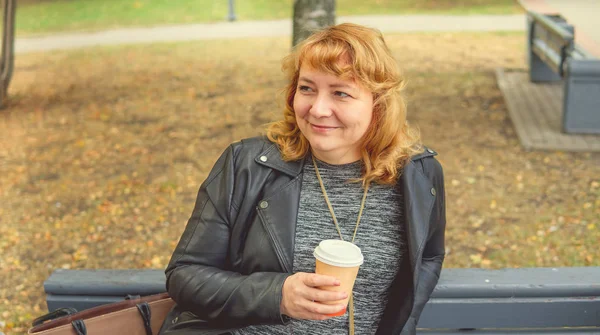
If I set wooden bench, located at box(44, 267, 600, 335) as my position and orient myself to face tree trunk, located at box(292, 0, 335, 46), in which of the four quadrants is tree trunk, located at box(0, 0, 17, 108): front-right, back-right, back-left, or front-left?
front-left

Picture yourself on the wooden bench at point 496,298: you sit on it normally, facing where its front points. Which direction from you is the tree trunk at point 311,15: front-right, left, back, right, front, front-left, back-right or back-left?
back

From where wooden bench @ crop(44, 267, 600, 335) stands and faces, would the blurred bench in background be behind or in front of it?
behind

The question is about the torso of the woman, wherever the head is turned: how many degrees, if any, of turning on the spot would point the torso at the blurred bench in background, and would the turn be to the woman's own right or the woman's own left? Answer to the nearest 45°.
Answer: approximately 135° to the woman's own left

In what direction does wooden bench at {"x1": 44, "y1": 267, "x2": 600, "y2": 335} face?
toward the camera

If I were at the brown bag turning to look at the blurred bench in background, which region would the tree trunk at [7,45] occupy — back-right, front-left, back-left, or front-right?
front-left

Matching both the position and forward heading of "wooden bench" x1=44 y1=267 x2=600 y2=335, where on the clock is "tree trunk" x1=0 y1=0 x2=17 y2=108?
The tree trunk is roughly at 5 o'clock from the wooden bench.

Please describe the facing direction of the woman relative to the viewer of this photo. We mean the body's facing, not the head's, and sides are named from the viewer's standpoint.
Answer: facing the viewer
